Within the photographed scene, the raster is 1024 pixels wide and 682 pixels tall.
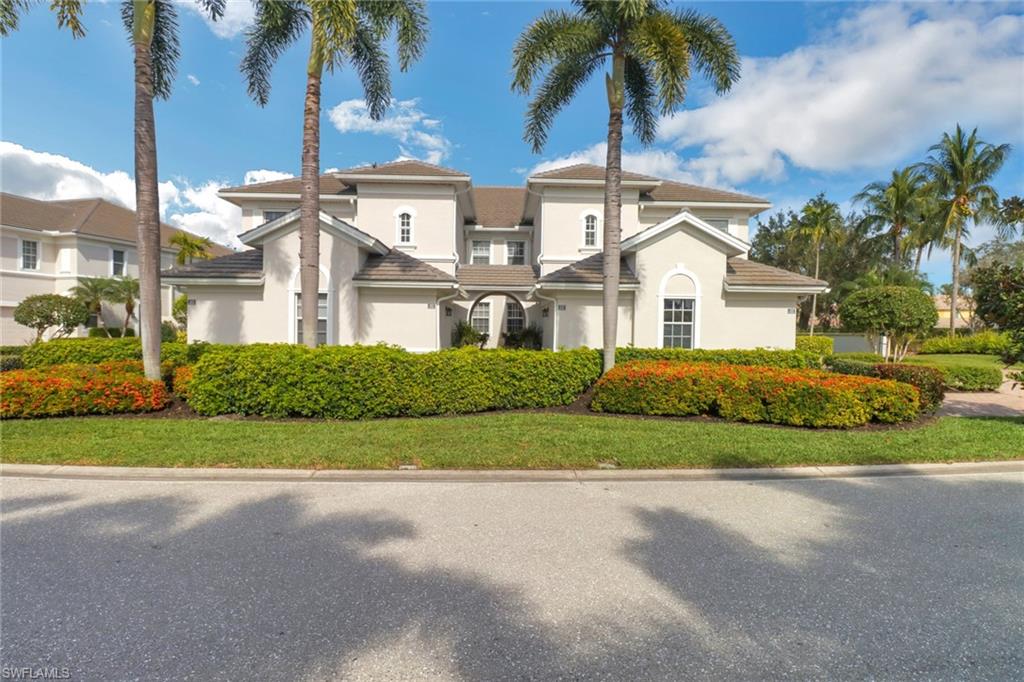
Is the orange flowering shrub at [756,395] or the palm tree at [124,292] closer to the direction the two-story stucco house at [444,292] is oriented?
the orange flowering shrub

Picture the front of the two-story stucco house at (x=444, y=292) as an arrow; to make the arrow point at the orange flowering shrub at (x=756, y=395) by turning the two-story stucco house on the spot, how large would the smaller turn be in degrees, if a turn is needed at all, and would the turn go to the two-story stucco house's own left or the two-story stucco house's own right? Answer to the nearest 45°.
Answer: approximately 45° to the two-story stucco house's own left

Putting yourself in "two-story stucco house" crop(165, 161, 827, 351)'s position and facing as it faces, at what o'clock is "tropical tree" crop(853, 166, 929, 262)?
The tropical tree is roughly at 8 o'clock from the two-story stucco house.

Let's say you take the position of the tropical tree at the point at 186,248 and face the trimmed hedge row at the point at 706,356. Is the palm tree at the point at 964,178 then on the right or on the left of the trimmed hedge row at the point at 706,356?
left

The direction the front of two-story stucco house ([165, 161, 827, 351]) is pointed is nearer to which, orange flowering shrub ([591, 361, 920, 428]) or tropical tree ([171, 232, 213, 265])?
the orange flowering shrub

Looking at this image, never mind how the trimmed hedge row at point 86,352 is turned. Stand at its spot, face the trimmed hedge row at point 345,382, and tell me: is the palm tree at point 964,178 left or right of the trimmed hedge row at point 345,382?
left

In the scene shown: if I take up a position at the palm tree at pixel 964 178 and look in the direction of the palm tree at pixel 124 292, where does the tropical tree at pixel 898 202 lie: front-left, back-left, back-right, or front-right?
front-right

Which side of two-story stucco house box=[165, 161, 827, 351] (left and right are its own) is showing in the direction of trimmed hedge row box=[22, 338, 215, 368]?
right

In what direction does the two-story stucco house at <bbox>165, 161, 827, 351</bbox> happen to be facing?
toward the camera

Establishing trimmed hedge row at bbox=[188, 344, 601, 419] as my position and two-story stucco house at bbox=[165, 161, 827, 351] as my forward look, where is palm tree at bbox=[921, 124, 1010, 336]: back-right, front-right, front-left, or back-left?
front-right

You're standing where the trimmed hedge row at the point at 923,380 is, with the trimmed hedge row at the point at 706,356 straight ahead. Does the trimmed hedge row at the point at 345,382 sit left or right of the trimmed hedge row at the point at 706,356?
left
